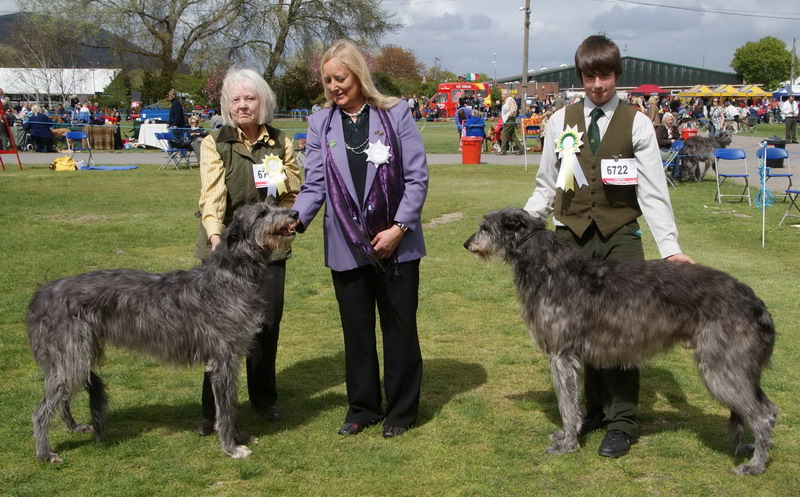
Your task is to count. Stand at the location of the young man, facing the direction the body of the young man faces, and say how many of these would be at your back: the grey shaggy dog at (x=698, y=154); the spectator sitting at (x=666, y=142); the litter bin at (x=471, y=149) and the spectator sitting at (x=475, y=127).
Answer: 4

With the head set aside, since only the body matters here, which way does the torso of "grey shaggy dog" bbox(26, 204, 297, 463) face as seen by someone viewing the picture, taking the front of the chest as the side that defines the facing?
to the viewer's right

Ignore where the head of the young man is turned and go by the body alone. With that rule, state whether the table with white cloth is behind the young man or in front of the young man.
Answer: behind

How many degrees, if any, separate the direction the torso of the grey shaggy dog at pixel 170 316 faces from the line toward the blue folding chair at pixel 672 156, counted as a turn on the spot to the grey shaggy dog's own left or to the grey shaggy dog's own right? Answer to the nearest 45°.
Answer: approximately 45° to the grey shaggy dog's own left

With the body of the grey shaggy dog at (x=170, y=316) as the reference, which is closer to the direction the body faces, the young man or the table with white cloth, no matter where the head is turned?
the young man

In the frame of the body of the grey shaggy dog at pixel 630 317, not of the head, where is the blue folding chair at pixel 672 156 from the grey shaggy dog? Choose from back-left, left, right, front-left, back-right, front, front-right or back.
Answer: right

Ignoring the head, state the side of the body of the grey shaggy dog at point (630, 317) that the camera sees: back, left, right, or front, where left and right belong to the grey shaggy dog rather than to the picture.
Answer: left
